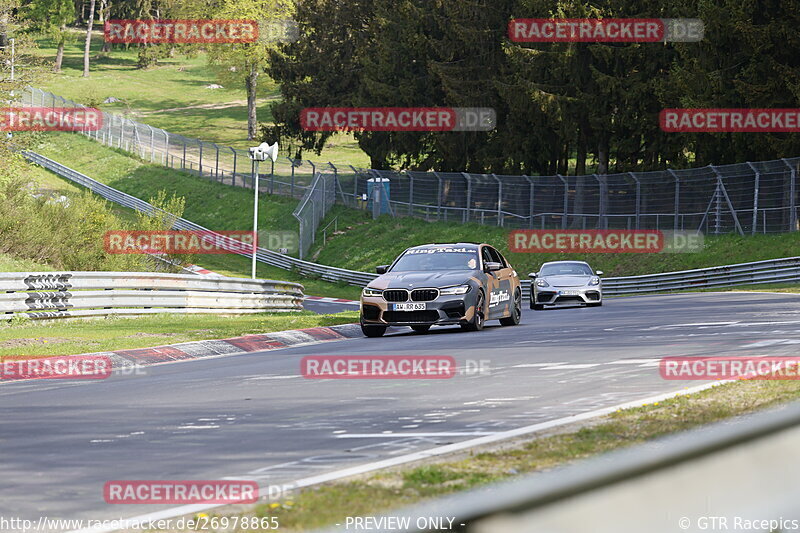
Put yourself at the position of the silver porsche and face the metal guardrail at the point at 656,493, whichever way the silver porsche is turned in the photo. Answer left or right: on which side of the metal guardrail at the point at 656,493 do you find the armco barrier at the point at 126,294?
right

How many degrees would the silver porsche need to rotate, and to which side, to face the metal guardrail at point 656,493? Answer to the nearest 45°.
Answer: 0° — it already faces it

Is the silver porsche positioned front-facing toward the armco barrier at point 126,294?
no

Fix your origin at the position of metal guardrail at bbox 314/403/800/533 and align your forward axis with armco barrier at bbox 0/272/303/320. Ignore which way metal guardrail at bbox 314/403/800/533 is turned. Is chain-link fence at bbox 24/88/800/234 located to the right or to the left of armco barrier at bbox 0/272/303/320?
right

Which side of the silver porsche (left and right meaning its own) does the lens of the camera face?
front

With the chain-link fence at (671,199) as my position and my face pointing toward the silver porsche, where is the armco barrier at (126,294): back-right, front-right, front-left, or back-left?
front-right

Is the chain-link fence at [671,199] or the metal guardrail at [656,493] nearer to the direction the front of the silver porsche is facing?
the metal guardrail

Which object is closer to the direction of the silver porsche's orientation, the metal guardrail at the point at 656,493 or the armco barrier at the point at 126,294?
the metal guardrail

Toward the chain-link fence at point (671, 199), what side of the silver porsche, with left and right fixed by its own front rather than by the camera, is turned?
back
